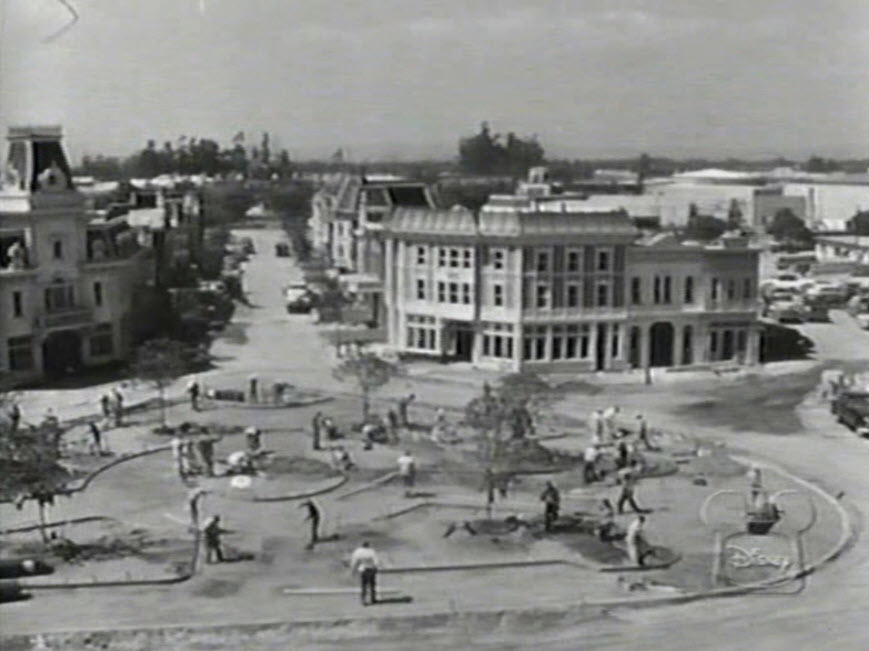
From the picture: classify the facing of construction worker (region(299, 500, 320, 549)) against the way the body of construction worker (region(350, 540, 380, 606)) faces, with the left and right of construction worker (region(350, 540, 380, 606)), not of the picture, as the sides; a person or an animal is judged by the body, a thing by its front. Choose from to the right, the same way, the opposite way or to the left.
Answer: to the left

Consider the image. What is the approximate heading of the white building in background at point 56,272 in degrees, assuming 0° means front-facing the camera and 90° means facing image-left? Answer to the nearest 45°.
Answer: approximately 315°

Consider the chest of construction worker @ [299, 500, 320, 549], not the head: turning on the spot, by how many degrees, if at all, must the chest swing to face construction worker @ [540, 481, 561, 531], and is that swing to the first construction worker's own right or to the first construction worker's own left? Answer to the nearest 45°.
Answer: approximately 180°

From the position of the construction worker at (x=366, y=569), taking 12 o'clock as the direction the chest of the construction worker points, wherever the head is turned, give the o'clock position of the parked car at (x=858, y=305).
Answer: The parked car is roughly at 2 o'clock from the construction worker.

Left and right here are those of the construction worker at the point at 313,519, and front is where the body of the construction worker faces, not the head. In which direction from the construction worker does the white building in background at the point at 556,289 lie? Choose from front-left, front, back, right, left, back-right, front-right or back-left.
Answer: back-right

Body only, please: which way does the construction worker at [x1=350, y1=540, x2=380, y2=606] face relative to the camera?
away from the camera

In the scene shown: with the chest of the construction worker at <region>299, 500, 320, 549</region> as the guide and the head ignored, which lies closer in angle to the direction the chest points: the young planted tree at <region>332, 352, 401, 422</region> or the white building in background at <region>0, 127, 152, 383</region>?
the white building in background

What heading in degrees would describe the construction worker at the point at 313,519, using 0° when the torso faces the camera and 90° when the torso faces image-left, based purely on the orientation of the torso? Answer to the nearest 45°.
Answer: approximately 90°
